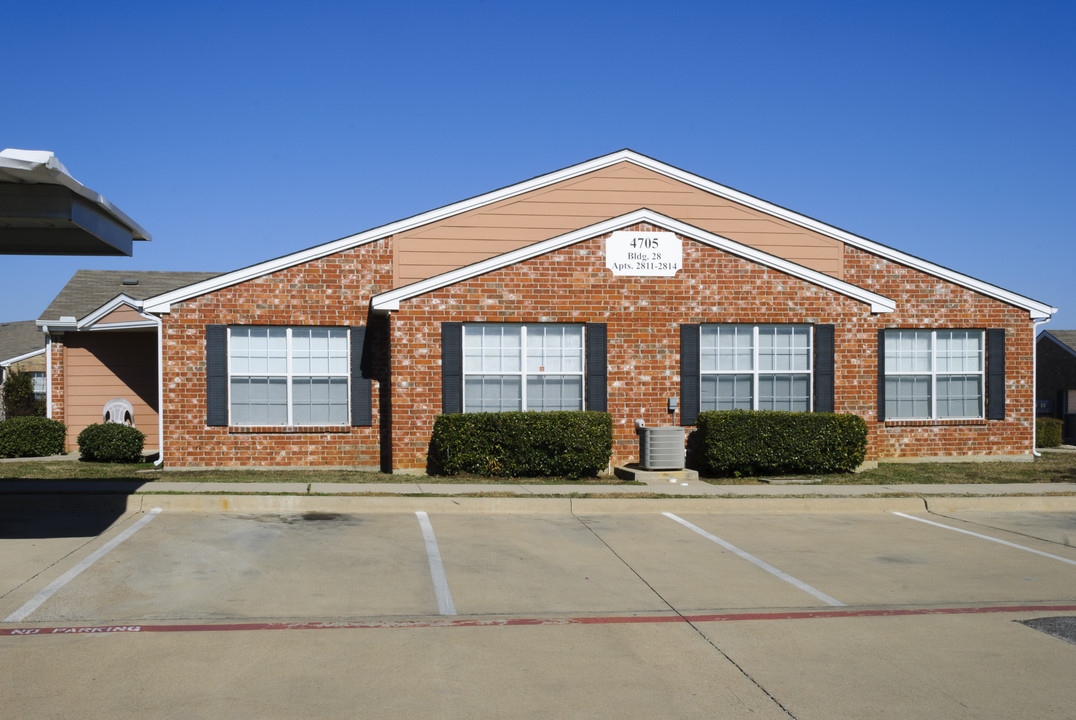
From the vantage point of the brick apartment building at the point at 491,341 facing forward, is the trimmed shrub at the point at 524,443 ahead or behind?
ahead

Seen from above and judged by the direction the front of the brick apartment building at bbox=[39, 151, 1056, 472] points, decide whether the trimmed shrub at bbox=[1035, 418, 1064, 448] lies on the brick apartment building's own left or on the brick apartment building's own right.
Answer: on the brick apartment building's own left

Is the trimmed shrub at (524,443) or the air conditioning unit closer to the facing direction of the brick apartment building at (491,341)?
the trimmed shrub

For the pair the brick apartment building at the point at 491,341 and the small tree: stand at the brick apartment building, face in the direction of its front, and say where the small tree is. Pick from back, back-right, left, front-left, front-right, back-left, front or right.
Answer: back-right

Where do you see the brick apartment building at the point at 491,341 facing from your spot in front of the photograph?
facing the viewer
